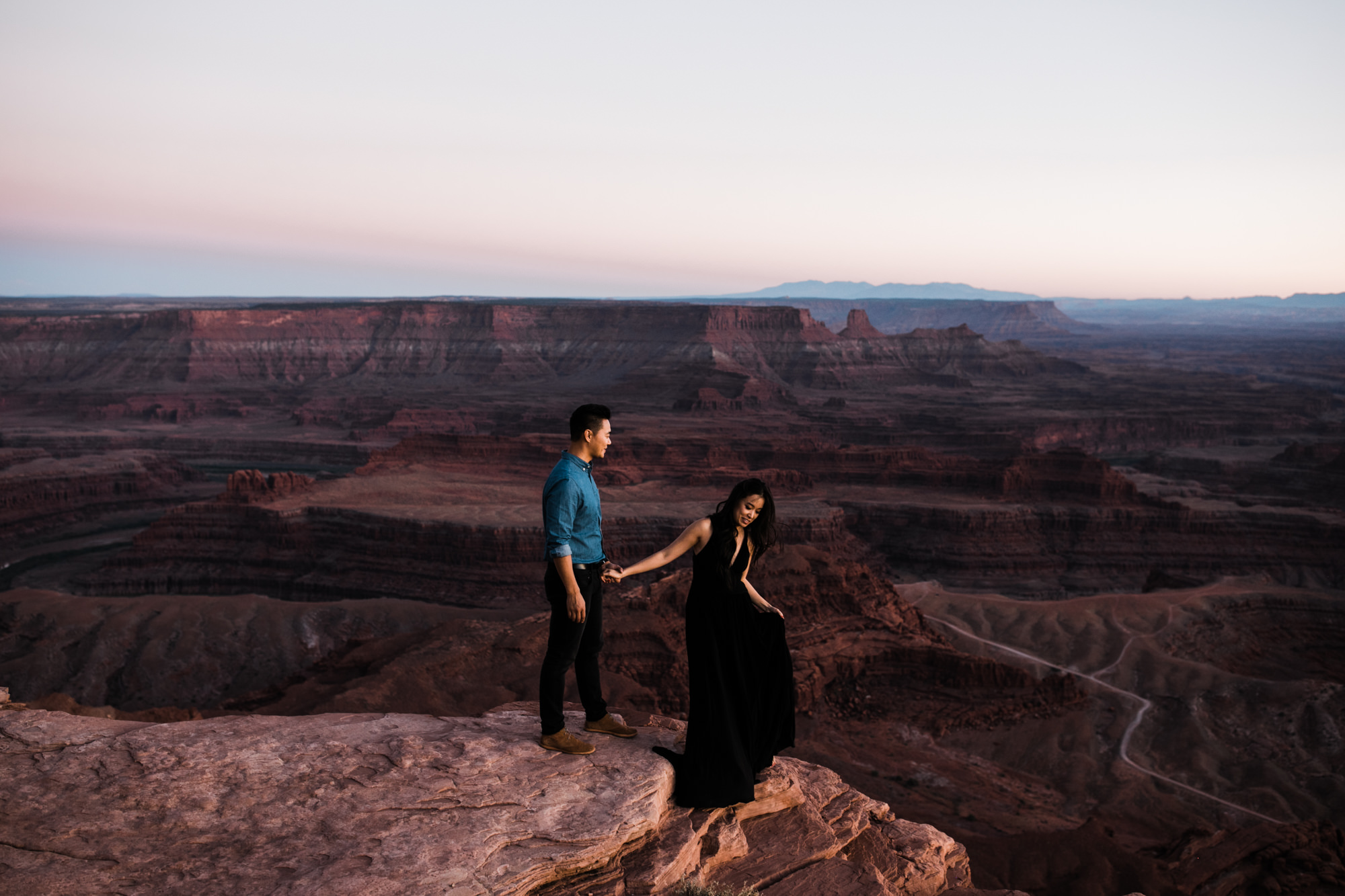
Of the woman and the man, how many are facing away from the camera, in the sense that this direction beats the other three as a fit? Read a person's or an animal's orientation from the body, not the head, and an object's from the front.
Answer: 0

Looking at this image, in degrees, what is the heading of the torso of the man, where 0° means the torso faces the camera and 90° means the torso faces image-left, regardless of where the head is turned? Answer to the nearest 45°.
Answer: approximately 270°

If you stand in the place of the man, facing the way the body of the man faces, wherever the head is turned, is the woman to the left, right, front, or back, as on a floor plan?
front

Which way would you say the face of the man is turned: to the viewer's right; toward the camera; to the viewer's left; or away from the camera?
to the viewer's right
